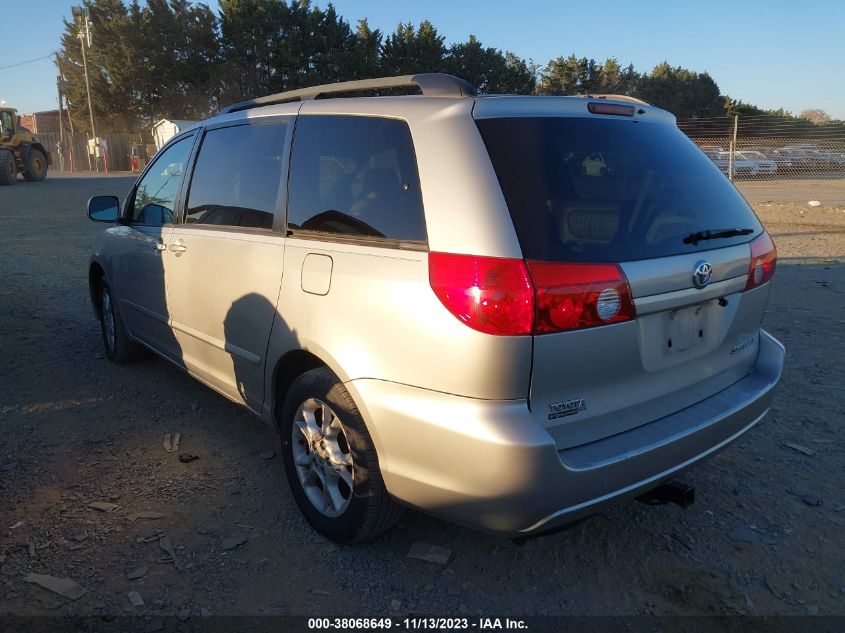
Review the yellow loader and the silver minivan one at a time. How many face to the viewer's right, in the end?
0

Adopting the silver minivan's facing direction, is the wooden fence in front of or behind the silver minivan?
in front

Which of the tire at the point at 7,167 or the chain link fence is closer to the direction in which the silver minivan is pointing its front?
the tire

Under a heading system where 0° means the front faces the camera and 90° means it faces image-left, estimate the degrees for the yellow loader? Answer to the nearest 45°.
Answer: approximately 45°

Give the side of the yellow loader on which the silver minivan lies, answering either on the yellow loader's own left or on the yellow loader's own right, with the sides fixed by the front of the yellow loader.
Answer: on the yellow loader's own left

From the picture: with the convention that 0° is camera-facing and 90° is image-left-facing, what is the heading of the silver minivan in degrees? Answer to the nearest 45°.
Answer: approximately 135°

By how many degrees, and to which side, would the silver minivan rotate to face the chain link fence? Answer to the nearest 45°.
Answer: approximately 90° to its right

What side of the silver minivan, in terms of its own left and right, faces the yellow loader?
front

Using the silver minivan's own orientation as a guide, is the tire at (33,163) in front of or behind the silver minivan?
in front
